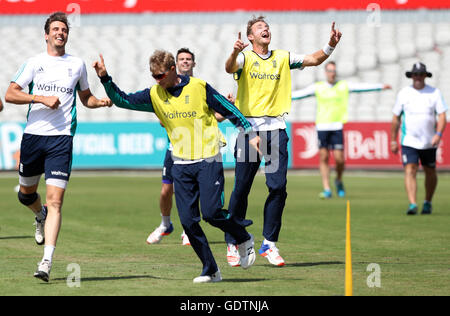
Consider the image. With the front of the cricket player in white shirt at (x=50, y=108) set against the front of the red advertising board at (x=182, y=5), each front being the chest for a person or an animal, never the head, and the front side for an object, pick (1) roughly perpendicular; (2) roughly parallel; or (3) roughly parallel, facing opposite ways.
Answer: roughly parallel

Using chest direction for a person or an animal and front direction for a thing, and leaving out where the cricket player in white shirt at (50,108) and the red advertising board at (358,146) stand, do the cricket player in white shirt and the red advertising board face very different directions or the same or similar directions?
same or similar directions

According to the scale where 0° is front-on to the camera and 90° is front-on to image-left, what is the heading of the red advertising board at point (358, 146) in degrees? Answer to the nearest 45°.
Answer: approximately 0°

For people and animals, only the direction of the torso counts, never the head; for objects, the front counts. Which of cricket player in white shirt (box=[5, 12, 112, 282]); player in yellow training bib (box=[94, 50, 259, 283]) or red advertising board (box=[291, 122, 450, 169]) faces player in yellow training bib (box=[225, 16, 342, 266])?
the red advertising board

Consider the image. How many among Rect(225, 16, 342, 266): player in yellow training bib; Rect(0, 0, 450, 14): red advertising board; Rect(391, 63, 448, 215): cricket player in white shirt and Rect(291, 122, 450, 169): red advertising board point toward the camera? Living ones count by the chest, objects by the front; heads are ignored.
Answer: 4

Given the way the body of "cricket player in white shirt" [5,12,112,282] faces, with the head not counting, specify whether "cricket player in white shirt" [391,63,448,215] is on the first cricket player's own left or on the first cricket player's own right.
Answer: on the first cricket player's own left

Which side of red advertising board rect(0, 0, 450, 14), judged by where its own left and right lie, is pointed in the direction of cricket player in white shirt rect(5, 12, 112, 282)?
front

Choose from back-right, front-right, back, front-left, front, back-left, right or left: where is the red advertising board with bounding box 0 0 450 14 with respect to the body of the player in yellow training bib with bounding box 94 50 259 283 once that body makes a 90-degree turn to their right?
front-right

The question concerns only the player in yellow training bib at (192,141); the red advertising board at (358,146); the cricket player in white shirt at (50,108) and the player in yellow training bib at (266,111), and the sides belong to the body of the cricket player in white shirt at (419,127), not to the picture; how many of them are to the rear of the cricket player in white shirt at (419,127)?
1

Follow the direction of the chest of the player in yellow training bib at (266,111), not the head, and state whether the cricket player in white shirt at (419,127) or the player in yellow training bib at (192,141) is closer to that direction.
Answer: the player in yellow training bib

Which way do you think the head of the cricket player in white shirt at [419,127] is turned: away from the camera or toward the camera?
toward the camera

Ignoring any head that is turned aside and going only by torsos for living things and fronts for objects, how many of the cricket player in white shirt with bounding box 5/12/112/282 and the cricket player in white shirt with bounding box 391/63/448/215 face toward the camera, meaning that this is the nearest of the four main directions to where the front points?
2

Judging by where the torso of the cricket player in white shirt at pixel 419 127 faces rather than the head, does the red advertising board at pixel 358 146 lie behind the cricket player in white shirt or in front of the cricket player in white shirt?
behind

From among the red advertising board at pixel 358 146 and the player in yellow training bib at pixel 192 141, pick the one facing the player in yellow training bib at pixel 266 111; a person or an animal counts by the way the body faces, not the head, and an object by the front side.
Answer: the red advertising board

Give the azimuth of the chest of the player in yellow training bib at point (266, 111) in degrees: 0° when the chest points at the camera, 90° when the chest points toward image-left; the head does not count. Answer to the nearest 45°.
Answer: approximately 0°

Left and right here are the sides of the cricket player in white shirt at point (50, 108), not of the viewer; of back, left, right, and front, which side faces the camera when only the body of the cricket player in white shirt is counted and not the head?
front
